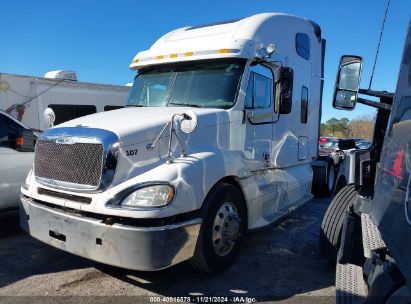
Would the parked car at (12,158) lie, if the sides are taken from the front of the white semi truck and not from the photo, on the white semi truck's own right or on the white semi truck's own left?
on the white semi truck's own right

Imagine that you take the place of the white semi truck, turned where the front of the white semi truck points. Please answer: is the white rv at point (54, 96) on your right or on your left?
on your right

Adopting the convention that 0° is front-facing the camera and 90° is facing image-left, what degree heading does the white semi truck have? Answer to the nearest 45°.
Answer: approximately 45°
